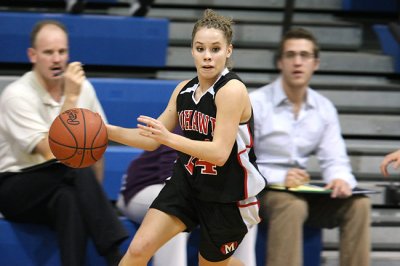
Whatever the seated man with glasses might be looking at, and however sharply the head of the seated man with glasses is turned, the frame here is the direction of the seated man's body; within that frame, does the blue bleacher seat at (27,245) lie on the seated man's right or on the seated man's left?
on the seated man's right

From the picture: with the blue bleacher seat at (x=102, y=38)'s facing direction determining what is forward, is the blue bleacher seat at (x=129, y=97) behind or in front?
in front

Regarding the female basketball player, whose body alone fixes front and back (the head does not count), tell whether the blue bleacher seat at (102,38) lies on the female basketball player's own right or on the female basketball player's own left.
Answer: on the female basketball player's own right

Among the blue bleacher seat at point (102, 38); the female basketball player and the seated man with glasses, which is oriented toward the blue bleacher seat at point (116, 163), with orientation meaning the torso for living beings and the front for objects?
the blue bleacher seat at point (102, 38)

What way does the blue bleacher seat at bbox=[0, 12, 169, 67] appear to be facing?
toward the camera

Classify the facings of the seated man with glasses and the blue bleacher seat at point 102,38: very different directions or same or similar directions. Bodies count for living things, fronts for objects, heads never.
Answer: same or similar directions

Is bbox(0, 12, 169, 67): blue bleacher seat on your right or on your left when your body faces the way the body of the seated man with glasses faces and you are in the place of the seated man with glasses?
on your right

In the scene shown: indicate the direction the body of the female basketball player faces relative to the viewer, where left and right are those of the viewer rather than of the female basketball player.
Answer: facing the viewer and to the left of the viewer

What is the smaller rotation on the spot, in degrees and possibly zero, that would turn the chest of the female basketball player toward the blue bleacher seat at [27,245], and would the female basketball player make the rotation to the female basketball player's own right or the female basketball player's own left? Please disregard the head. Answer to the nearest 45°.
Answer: approximately 90° to the female basketball player's own right

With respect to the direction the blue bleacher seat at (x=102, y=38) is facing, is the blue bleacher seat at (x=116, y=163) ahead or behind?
ahead
